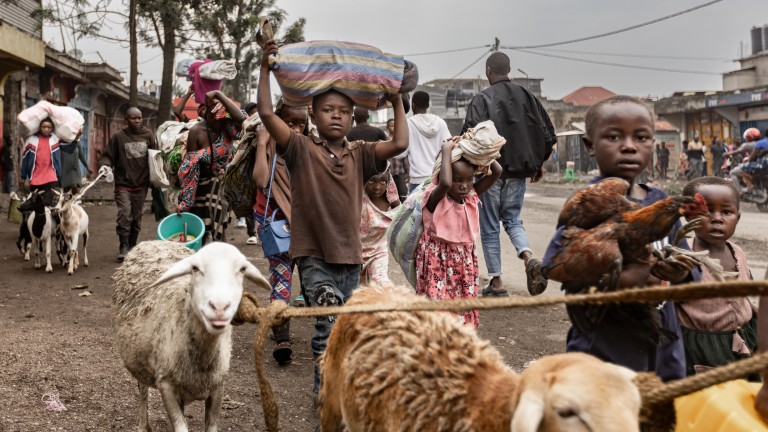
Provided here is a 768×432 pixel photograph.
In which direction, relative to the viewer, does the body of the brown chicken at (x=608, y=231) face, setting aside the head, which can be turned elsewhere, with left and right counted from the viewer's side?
facing to the right of the viewer

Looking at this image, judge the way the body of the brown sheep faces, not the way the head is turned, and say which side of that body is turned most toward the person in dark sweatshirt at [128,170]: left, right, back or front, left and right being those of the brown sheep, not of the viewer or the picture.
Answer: back

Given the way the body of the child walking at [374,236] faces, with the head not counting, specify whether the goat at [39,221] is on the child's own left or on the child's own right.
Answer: on the child's own right

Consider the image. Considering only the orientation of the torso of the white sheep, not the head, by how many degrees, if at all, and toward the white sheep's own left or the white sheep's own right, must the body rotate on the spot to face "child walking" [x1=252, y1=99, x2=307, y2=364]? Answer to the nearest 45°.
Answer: approximately 135° to the white sheep's own left

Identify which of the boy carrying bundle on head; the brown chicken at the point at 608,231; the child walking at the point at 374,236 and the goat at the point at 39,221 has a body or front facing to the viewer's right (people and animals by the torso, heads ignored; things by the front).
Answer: the brown chicken

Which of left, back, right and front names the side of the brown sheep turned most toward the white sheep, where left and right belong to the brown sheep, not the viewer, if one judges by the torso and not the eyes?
back

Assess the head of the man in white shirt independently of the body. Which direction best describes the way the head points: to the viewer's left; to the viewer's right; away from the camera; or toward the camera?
away from the camera

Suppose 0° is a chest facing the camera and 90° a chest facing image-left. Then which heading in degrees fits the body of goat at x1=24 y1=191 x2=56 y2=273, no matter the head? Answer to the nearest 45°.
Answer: approximately 0°

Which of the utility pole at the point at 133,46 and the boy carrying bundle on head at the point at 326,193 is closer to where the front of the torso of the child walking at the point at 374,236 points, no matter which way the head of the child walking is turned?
the boy carrying bundle on head

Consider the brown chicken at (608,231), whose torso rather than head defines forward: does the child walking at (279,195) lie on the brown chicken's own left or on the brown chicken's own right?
on the brown chicken's own left

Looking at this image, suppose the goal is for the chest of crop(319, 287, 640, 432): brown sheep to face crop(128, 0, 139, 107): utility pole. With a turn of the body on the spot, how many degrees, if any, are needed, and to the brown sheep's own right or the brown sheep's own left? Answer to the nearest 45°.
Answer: approximately 180°
